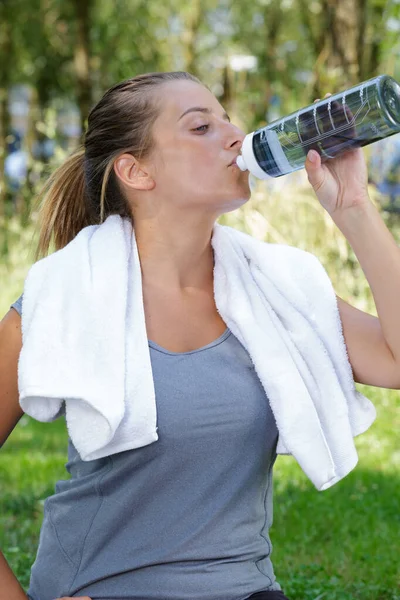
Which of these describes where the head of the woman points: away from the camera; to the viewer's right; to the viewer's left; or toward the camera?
to the viewer's right

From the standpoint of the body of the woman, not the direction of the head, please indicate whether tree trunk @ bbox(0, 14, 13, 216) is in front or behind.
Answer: behind

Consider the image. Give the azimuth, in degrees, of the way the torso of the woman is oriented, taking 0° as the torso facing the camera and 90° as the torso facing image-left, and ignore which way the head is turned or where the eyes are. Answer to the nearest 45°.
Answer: approximately 315°

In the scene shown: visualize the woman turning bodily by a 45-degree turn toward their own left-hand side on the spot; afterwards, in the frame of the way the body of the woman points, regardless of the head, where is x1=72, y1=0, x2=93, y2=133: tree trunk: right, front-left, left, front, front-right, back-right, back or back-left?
left

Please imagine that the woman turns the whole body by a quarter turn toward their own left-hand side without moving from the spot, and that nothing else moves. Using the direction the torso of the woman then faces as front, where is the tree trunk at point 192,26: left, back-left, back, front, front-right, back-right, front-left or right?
front-left
